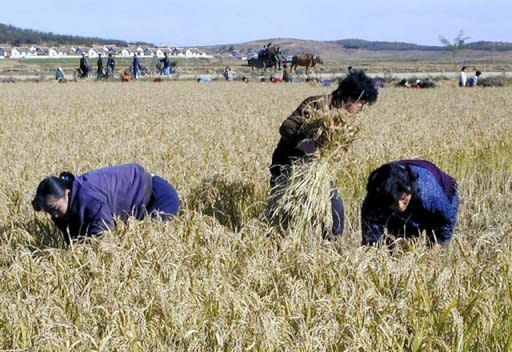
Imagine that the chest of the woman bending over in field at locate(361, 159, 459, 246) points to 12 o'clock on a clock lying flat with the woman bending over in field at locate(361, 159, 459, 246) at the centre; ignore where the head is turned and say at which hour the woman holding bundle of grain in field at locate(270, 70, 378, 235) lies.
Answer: the woman holding bundle of grain in field at locate(270, 70, 378, 235) is roughly at 2 o'clock from the woman bending over in field at locate(361, 159, 459, 246).

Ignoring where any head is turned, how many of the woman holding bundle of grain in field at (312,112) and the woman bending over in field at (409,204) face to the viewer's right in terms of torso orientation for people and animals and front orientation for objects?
1

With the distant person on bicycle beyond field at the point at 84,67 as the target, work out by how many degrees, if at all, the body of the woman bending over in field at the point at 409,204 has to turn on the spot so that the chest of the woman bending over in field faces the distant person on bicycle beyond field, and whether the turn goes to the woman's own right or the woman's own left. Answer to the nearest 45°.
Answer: approximately 135° to the woman's own right

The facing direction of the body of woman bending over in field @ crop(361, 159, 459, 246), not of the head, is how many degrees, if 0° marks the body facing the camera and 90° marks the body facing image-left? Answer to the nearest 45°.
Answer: approximately 0°

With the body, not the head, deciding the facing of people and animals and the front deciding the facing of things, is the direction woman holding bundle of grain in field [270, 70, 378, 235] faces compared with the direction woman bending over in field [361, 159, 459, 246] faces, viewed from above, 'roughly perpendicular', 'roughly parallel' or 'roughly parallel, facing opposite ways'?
roughly perpendicular

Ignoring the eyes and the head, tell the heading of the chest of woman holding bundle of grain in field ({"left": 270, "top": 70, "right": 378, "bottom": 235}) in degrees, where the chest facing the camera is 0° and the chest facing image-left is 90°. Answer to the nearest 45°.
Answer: approximately 270°

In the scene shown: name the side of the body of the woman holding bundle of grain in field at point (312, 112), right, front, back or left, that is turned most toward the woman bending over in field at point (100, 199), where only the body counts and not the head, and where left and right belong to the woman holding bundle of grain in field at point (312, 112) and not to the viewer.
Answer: back
